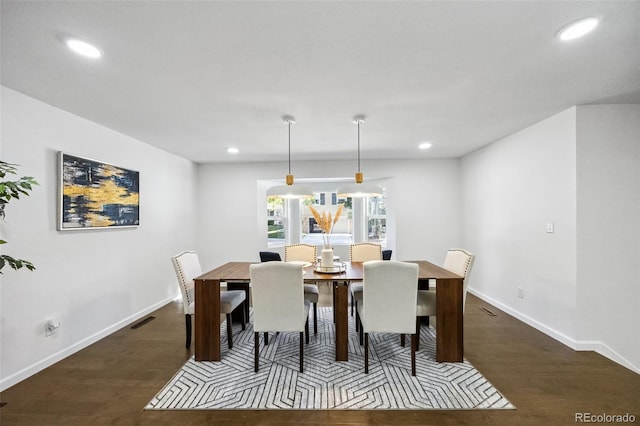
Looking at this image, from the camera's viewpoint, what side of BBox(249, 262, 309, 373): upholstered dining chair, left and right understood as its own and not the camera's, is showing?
back

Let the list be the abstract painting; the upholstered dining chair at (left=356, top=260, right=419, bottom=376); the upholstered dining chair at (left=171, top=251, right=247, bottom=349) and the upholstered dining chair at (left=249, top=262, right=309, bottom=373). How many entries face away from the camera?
2

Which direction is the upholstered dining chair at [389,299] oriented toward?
away from the camera

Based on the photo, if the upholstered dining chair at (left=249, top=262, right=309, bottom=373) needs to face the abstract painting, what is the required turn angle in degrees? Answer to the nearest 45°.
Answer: approximately 45° to its left

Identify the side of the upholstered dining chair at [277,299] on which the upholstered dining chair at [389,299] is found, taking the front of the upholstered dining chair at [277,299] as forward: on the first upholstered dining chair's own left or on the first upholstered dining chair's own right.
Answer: on the first upholstered dining chair's own right

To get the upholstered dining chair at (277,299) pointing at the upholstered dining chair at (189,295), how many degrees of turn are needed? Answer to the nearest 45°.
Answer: approximately 45° to its left

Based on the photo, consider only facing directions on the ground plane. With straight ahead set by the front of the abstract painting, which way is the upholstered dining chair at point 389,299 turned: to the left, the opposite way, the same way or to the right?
to the left

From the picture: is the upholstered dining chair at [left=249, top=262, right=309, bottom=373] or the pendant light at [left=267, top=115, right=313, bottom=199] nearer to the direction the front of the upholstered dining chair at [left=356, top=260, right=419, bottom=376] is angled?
the pendant light

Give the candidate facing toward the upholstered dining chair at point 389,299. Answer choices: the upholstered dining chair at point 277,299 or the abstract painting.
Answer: the abstract painting

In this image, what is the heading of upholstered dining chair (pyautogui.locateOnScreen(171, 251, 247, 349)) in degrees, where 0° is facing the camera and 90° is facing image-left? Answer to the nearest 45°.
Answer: approximately 270°

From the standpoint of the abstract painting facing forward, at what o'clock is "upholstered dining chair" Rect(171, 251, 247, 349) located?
The upholstered dining chair is roughly at 12 o'clock from the abstract painting.

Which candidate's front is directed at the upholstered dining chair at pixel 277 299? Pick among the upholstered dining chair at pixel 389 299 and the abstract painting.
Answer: the abstract painting

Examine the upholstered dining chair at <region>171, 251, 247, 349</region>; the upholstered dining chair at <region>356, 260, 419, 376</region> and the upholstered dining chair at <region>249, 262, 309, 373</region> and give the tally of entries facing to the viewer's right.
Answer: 1
